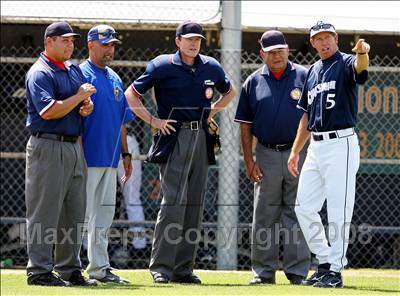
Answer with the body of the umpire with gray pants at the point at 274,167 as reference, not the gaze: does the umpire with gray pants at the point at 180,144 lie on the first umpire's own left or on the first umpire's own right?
on the first umpire's own right

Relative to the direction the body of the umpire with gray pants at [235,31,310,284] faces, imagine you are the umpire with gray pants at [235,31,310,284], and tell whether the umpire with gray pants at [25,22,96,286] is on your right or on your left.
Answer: on your right

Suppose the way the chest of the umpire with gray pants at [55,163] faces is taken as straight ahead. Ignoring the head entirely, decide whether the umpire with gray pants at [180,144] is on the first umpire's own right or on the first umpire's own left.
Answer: on the first umpire's own left

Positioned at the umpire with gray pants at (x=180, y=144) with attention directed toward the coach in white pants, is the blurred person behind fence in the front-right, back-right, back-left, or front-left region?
back-left

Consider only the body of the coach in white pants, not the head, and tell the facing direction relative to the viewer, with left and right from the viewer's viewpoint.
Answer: facing the viewer and to the left of the viewer

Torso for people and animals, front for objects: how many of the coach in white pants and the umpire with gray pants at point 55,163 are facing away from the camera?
0

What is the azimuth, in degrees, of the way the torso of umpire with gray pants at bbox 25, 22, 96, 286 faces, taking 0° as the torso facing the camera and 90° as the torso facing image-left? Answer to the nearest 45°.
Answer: approximately 315°

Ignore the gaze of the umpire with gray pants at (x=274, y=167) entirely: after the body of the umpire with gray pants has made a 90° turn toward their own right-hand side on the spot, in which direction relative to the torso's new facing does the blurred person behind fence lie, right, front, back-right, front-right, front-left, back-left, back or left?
front-right

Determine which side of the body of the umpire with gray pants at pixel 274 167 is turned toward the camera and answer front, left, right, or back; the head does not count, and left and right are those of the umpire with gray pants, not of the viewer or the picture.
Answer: front

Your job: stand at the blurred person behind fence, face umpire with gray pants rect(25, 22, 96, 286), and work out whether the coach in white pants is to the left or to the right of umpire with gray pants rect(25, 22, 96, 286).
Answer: left

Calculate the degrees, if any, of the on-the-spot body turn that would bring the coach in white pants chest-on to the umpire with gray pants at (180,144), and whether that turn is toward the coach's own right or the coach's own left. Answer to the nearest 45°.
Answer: approximately 45° to the coach's own right
